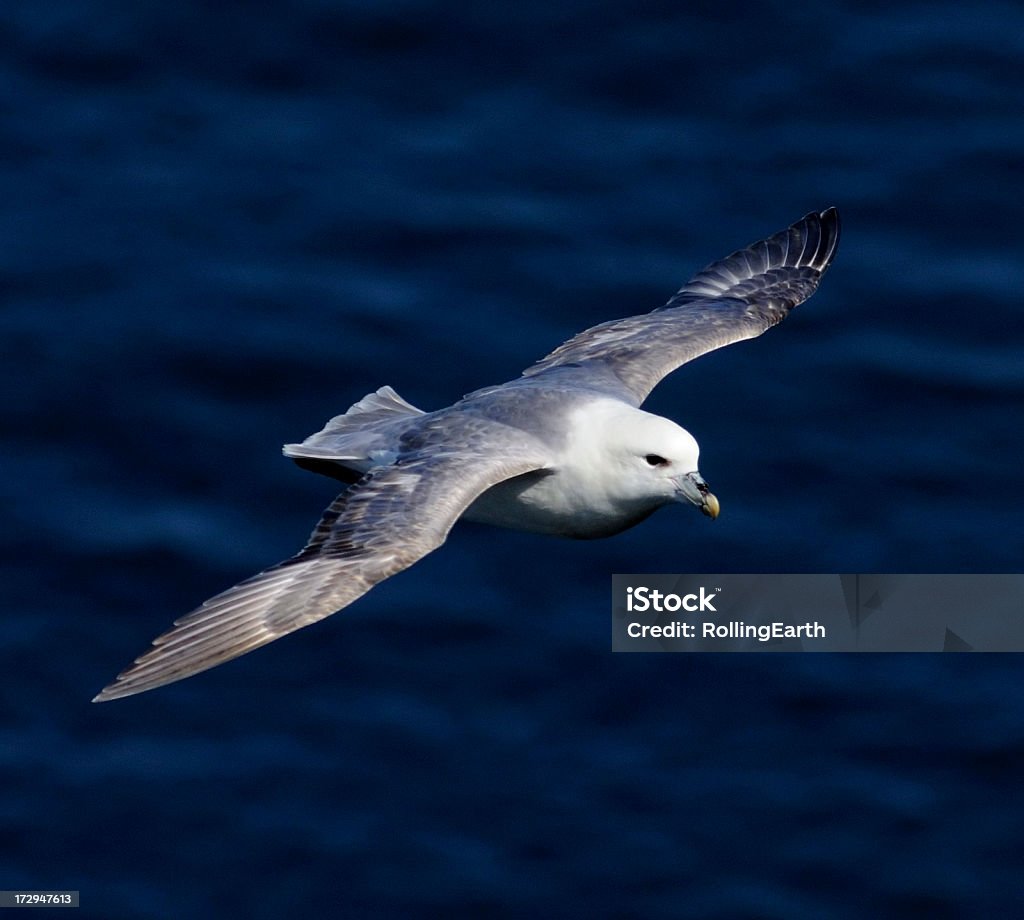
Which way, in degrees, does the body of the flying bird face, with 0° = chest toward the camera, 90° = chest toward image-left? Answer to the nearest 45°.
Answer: approximately 315°
